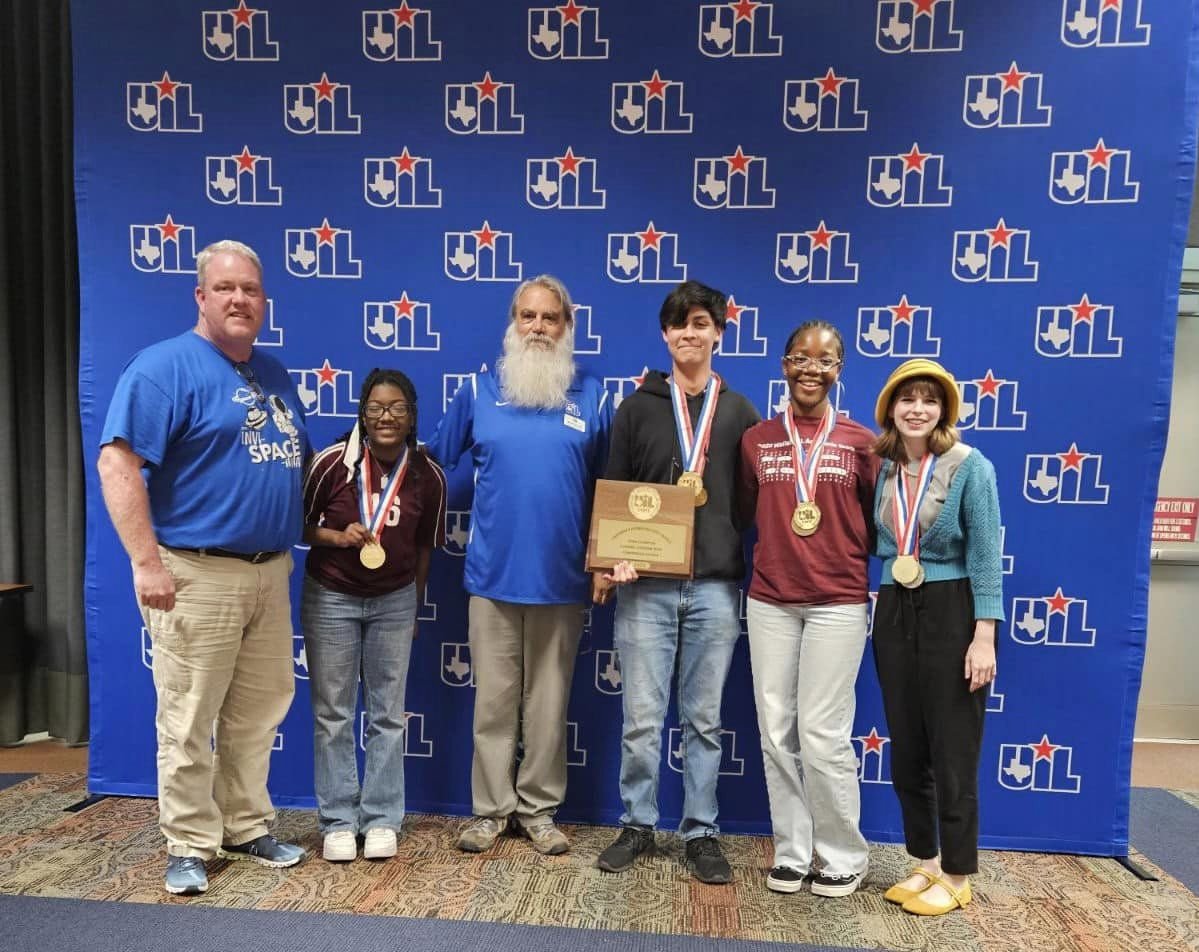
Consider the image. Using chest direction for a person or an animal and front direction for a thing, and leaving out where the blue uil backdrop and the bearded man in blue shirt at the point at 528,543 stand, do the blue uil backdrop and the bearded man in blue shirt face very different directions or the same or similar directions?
same or similar directions

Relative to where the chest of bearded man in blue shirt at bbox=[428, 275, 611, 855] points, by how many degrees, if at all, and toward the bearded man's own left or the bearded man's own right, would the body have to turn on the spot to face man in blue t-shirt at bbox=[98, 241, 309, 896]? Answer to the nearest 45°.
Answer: approximately 90° to the bearded man's own right

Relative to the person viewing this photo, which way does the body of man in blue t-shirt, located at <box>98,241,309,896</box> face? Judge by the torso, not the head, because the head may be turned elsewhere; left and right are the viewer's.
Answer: facing the viewer and to the right of the viewer

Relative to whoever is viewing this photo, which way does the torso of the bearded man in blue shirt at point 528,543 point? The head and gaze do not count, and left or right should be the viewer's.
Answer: facing the viewer

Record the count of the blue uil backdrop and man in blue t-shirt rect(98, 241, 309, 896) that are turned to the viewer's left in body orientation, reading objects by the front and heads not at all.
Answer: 0

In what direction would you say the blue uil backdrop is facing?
toward the camera

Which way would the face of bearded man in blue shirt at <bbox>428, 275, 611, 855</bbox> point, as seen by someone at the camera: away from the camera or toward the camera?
toward the camera
